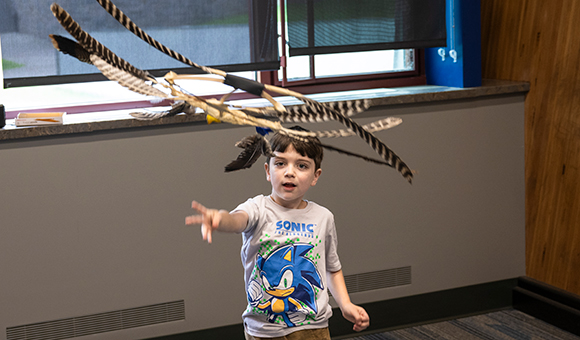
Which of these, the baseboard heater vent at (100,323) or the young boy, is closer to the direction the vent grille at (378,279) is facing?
the young boy

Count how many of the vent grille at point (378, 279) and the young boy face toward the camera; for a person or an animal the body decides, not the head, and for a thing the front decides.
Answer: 2

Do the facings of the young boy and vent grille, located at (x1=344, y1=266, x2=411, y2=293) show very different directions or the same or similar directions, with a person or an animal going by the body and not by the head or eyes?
same or similar directions

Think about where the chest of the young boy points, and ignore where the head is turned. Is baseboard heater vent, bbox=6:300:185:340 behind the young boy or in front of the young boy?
behind

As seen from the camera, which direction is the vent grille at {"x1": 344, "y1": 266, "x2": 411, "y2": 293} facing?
toward the camera

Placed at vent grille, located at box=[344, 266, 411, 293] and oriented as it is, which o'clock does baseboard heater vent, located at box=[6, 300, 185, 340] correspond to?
The baseboard heater vent is roughly at 2 o'clock from the vent grille.

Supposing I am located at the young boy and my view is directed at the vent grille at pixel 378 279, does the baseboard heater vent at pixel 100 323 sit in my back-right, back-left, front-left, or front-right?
front-left

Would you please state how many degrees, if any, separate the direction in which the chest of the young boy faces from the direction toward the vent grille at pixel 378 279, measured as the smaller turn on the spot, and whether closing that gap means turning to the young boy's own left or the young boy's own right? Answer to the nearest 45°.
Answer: approximately 180°

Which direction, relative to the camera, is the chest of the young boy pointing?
toward the camera

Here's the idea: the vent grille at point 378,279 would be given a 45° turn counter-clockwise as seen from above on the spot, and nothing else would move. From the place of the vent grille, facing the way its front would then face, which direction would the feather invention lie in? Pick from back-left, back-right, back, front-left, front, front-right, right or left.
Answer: front-right
